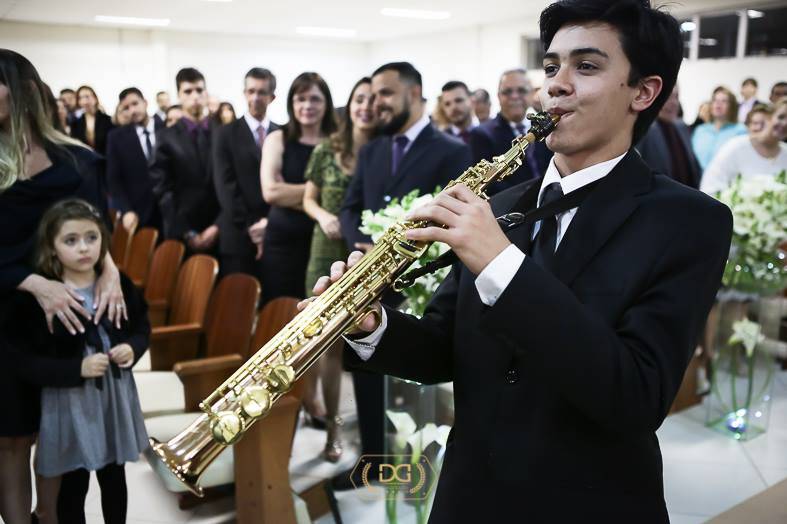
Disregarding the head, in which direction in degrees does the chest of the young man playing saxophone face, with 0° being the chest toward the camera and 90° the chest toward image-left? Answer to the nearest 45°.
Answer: approximately 45°

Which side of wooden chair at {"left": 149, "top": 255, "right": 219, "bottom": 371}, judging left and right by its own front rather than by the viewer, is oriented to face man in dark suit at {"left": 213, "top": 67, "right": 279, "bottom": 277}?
back

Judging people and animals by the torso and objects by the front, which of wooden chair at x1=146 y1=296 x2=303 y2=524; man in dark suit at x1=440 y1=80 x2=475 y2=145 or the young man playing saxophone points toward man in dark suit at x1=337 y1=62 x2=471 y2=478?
man in dark suit at x1=440 y1=80 x2=475 y2=145

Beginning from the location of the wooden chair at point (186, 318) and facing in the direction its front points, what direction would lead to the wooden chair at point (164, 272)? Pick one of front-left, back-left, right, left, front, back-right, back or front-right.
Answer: back-right

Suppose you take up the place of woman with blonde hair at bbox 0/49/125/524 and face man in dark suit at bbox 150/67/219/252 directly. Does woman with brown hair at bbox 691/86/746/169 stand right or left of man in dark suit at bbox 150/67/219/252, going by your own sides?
right

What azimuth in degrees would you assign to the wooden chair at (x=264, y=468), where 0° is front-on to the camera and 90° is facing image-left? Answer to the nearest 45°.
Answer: approximately 45°

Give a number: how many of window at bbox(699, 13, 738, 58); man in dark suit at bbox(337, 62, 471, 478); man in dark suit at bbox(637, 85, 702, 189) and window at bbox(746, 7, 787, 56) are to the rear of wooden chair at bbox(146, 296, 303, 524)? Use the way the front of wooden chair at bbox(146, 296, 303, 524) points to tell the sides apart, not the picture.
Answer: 4

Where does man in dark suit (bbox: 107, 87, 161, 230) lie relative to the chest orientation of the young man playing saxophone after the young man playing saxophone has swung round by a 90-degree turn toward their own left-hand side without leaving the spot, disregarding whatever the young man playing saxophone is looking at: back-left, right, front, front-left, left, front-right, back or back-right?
back

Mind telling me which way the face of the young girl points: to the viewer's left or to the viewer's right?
to the viewer's right

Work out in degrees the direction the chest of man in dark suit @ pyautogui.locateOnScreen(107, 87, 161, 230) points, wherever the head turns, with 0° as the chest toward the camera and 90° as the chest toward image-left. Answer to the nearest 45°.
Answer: approximately 315°
